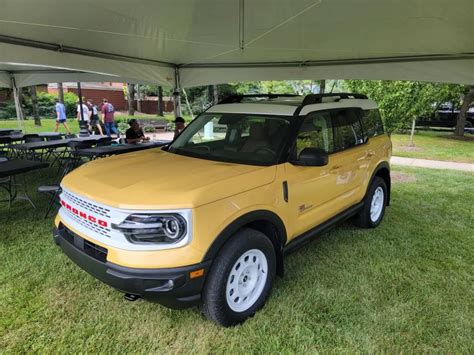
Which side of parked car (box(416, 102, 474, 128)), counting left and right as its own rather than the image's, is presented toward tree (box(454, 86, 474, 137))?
left

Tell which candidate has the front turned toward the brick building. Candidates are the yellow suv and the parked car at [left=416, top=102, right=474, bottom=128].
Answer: the parked car

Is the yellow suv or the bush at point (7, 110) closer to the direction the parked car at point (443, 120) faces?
the bush

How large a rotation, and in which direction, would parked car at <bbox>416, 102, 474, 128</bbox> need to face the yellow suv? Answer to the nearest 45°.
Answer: approximately 90° to its left

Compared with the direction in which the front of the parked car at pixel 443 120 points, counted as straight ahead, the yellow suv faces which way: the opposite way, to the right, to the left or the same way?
to the left

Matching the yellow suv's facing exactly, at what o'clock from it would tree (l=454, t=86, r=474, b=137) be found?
The tree is roughly at 6 o'clock from the yellow suv.

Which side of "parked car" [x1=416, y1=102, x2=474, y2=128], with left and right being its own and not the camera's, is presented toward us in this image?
left

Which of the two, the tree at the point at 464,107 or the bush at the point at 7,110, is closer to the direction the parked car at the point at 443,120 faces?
the bush

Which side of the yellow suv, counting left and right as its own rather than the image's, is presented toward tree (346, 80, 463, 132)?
back

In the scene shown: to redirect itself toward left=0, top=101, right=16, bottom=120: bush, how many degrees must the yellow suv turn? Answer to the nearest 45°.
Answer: approximately 90° to its right

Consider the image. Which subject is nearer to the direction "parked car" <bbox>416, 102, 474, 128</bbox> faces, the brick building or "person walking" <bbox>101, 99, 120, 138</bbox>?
the brick building

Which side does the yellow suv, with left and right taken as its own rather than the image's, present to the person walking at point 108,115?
right
